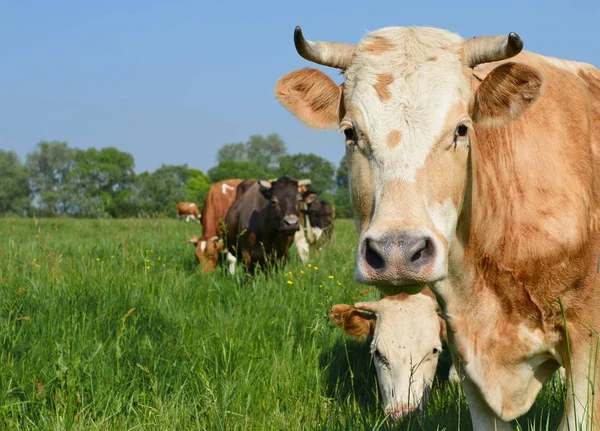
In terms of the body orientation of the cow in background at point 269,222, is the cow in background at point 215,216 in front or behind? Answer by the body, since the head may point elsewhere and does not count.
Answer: behind

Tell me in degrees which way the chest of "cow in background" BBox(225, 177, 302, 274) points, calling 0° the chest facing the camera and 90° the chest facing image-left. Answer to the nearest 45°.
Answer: approximately 315°

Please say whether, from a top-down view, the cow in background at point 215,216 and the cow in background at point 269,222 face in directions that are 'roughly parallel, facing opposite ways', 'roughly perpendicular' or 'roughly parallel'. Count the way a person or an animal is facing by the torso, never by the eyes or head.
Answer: roughly perpendicular

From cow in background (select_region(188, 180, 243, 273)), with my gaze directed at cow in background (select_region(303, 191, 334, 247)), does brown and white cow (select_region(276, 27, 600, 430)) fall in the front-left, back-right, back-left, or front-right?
back-right

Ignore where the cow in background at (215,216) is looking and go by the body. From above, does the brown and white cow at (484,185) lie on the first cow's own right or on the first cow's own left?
on the first cow's own left

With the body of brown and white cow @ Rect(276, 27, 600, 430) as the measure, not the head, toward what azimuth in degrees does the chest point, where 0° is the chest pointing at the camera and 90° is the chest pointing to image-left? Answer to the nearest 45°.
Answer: approximately 45°

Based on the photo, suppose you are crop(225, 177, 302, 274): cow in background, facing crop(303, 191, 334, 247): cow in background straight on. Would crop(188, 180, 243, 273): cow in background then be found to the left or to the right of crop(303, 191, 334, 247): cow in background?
left

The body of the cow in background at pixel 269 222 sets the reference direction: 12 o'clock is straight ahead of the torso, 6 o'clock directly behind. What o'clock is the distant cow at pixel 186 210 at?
The distant cow is roughly at 7 o'clock from the cow in background.

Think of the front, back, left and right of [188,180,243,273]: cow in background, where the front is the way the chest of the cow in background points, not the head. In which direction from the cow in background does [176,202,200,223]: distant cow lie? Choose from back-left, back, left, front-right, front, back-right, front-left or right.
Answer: back-right

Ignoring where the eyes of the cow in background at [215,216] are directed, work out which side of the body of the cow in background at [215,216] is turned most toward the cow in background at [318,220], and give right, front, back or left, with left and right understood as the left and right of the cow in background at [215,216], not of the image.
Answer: back

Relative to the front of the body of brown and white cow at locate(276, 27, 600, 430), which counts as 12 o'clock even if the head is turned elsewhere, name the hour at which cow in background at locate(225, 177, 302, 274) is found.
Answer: The cow in background is roughly at 4 o'clock from the brown and white cow.
